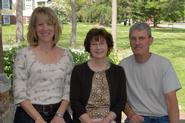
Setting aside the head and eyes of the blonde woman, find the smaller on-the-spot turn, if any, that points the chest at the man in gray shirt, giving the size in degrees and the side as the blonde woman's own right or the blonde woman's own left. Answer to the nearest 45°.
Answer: approximately 90° to the blonde woman's own left

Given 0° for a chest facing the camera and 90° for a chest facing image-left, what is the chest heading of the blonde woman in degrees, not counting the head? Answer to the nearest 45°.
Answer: approximately 0°

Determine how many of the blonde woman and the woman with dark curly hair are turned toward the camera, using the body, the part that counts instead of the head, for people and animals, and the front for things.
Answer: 2

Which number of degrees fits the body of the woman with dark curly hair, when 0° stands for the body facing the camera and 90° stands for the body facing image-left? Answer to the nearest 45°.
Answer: approximately 0°
